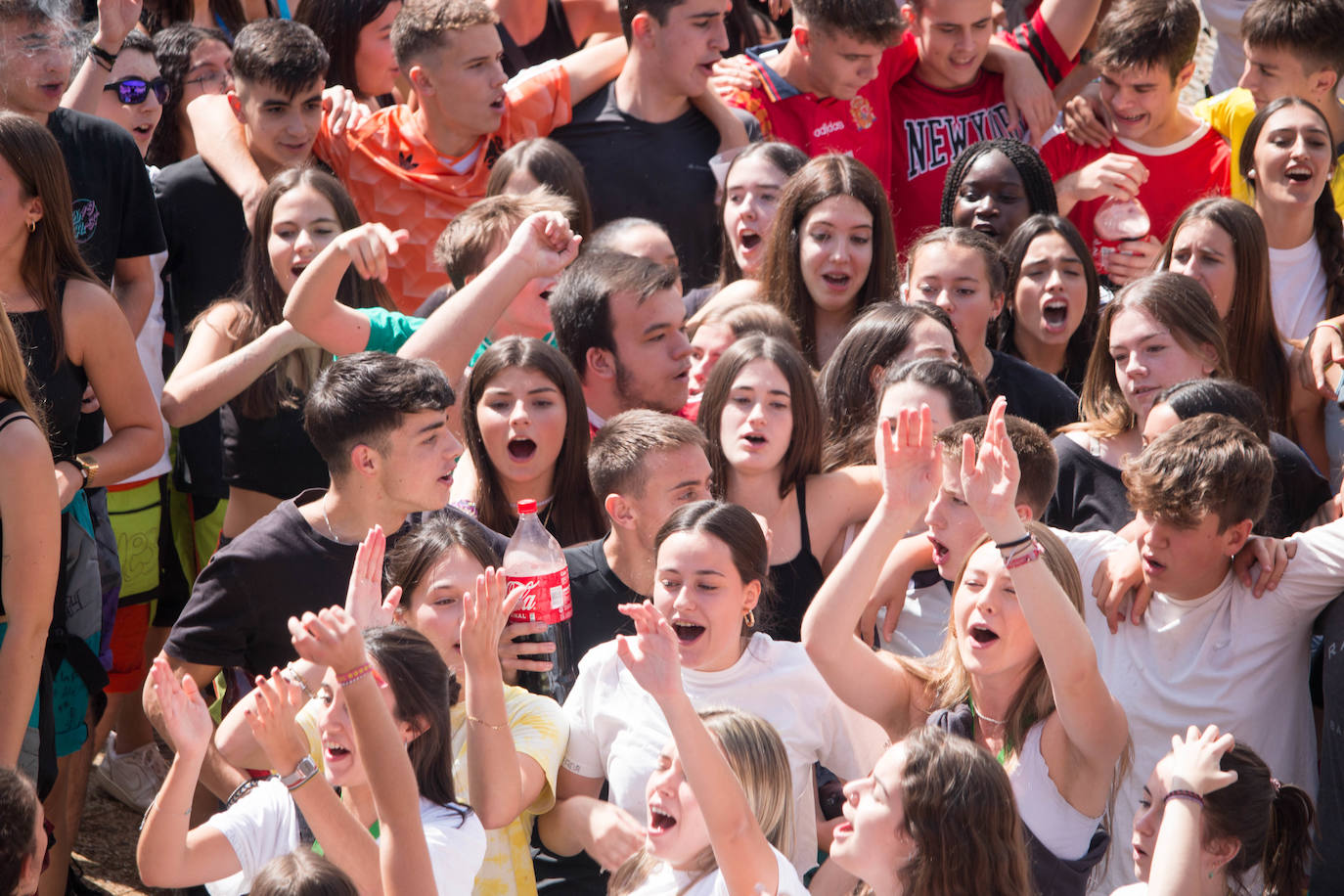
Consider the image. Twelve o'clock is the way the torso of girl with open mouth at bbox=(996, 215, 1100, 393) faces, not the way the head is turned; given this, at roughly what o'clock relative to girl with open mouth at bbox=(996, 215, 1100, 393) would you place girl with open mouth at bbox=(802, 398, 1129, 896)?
girl with open mouth at bbox=(802, 398, 1129, 896) is roughly at 12 o'clock from girl with open mouth at bbox=(996, 215, 1100, 393).

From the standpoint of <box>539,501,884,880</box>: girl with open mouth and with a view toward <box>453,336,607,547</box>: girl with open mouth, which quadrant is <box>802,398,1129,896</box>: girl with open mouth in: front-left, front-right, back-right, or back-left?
back-right

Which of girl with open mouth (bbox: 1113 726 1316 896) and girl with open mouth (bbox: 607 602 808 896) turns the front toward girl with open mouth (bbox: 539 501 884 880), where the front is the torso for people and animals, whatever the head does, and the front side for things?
girl with open mouth (bbox: 1113 726 1316 896)

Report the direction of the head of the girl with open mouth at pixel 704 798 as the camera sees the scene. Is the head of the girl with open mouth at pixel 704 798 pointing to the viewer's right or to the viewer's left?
to the viewer's left

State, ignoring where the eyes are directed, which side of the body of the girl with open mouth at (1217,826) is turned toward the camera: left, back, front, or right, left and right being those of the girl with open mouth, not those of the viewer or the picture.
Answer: left

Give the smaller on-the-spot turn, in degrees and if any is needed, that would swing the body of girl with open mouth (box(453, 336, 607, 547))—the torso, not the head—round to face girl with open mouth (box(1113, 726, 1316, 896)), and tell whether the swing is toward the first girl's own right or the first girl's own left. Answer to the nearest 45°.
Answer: approximately 45° to the first girl's own left

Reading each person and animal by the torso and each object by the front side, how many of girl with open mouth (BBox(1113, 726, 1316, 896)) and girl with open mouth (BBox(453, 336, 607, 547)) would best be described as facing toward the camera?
1

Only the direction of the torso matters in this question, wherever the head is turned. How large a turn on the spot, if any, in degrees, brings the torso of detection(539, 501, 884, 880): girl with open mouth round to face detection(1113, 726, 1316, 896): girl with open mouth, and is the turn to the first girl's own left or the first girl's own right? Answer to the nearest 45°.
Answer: approximately 90° to the first girl's own left

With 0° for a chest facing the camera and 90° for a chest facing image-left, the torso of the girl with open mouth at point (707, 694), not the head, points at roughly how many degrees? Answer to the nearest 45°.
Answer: approximately 45°

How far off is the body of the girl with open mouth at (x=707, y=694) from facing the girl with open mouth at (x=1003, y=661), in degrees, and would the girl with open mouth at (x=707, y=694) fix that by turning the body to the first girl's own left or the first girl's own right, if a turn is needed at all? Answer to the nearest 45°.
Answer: approximately 135° to the first girl's own left
